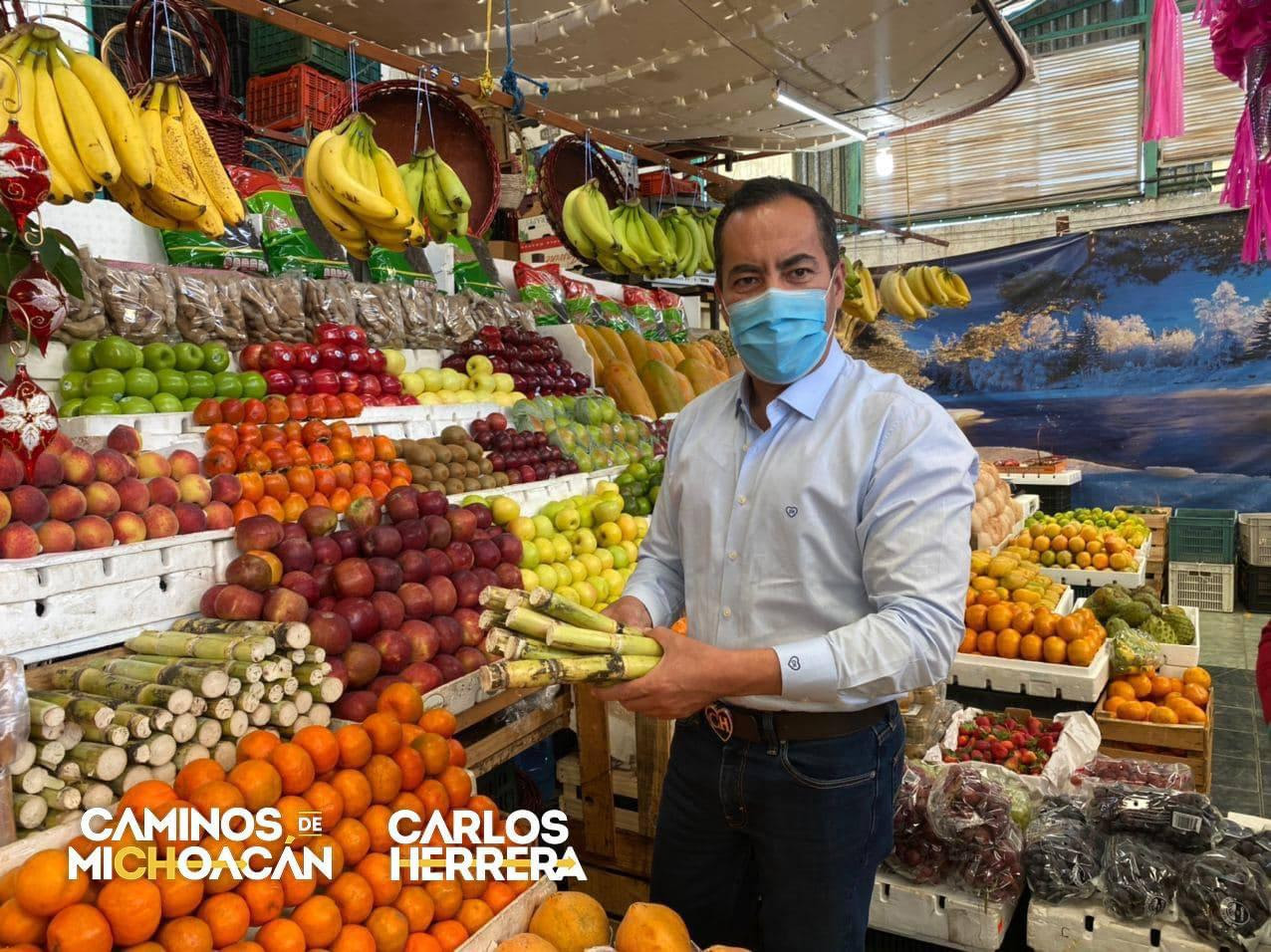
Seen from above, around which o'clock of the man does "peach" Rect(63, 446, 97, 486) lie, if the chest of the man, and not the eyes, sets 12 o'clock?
The peach is roughly at 2 o'clock from the man.

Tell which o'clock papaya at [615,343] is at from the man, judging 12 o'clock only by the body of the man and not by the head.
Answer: The papaya is roughly at 4 o'clock from the man.

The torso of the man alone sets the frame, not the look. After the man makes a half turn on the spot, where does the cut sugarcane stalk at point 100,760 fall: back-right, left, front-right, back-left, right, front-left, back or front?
back-left

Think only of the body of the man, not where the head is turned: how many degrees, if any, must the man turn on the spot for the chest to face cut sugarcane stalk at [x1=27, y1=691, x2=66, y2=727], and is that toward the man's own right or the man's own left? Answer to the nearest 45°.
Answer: approximately 45° to the man's own right

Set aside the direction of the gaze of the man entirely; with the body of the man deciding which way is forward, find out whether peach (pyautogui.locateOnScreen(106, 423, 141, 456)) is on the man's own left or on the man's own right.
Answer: on the man's own right

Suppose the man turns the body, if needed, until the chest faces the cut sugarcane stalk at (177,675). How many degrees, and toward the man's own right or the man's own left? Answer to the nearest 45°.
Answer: approximately 45° to the man's own right

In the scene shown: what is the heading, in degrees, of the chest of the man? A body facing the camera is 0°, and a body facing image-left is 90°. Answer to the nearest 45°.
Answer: approximately 45°
